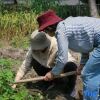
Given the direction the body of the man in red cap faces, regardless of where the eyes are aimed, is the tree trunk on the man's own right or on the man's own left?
on the man's own right

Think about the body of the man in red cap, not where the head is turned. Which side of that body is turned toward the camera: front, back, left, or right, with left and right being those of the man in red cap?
left
